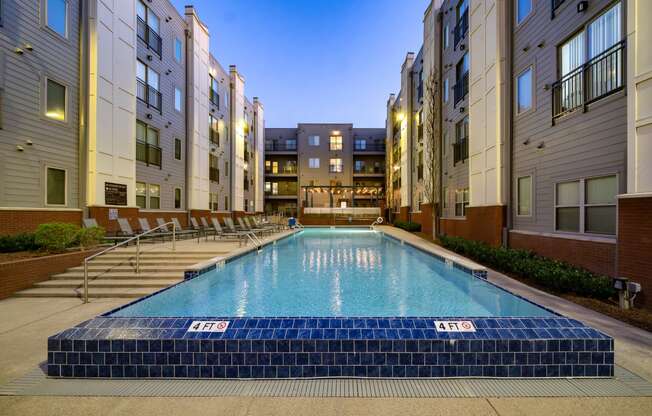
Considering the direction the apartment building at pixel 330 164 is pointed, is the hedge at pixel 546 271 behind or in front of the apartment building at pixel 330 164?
in front

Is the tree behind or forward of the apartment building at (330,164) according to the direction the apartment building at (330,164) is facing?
forward

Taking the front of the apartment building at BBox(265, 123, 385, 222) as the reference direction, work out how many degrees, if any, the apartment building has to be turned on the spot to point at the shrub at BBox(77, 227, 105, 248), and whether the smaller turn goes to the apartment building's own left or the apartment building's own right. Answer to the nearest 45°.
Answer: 0° — it already faces it

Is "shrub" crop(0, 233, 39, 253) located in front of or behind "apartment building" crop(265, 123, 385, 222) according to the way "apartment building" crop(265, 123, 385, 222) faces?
in front

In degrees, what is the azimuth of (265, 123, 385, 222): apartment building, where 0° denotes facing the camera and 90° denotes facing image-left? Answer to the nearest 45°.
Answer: approximately 0°

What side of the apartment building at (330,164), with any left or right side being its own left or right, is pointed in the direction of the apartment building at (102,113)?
front

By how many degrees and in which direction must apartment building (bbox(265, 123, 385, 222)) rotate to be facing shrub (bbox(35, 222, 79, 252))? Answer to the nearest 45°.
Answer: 0° — it already faces it

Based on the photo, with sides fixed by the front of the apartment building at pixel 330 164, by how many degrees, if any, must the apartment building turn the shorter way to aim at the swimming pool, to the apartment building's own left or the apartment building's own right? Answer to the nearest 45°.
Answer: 0° — it already faces it
